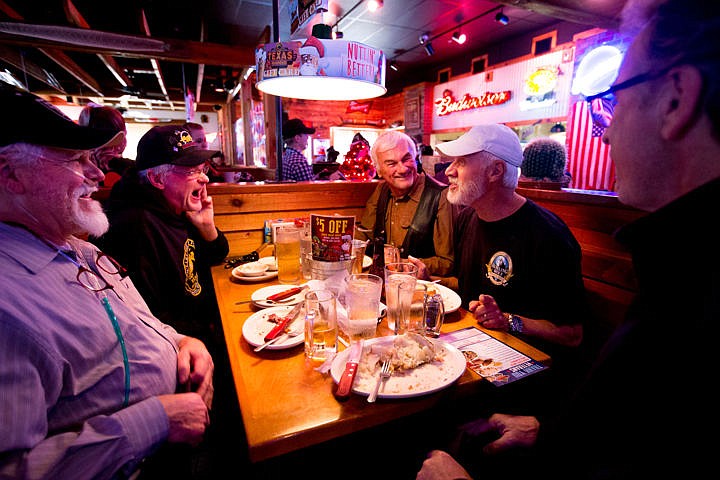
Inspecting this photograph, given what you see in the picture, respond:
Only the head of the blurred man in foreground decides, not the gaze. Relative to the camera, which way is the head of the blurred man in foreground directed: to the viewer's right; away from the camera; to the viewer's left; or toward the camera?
to the viewer's left

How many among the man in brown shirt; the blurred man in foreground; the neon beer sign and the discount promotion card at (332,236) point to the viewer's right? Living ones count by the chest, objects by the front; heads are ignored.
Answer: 0

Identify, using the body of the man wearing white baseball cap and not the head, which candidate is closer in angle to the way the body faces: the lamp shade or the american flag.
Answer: the lamp shade

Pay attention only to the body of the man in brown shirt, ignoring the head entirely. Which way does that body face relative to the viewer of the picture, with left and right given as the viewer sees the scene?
facing the viewer and to the left of the viewer

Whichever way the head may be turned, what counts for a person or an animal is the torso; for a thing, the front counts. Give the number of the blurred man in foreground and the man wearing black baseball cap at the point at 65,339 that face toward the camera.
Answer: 0

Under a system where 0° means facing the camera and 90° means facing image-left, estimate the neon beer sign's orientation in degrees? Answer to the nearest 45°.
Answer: approximately 0°

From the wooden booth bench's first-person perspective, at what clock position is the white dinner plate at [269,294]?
The white dinner plate is roughly at 2 o'clock from the wooden booth bench.

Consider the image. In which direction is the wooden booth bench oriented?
toward the camera

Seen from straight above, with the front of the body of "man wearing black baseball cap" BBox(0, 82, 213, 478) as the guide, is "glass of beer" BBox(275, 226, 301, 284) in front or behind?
in front

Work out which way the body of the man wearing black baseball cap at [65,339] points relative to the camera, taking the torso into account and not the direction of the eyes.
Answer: to the viewer's right

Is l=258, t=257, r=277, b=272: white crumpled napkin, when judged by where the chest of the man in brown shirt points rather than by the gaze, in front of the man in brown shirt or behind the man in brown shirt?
in front

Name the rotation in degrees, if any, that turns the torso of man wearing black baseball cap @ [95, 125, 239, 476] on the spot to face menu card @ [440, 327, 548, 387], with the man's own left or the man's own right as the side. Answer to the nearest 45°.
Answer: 0° — they already face it
